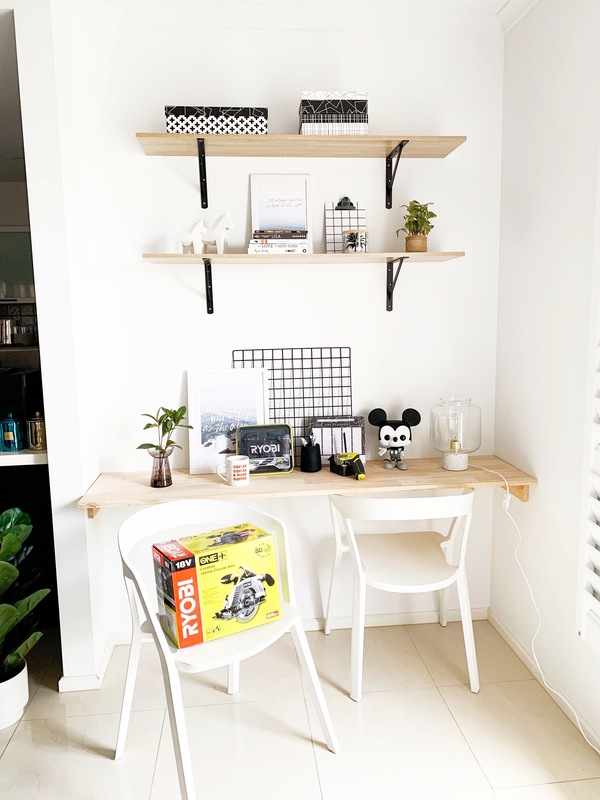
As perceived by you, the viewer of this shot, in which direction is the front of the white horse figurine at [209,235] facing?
facing to the right of the viewer

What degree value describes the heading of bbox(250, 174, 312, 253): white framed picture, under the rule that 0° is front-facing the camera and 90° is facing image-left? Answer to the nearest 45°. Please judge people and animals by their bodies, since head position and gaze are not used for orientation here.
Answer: approximately 0°

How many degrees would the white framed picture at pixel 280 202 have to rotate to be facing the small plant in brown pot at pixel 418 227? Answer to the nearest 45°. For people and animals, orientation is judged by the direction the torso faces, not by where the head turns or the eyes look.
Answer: approximately 90° to its left

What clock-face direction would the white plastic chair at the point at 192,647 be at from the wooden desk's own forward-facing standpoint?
The white plastic chair is roughly at 1 o'clock from the wooden desk.
